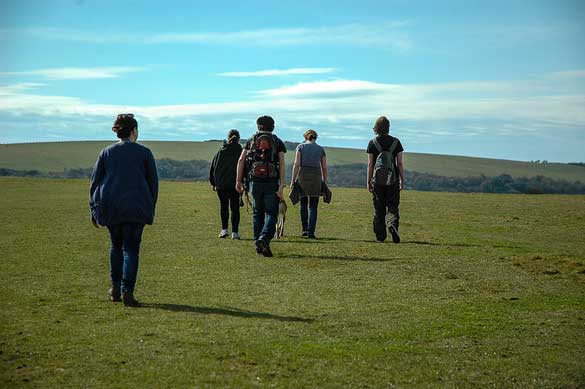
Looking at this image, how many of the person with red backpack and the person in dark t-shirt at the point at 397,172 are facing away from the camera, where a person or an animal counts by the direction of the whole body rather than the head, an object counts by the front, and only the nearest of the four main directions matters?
2

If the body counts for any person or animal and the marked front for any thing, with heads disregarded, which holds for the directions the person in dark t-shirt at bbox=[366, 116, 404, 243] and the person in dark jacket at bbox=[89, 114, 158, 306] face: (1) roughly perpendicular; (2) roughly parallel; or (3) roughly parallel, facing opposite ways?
roughly parallel

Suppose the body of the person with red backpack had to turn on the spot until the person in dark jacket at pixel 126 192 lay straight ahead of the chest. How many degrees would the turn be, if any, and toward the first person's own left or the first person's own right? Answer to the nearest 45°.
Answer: approximately 180°

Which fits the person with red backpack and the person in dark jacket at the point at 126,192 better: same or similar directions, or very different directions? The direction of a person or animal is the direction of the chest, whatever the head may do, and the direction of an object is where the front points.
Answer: same or similar directions

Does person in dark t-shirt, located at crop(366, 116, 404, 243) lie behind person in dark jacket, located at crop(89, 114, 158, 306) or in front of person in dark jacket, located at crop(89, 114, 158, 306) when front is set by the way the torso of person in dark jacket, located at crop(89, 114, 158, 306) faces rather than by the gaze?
in front

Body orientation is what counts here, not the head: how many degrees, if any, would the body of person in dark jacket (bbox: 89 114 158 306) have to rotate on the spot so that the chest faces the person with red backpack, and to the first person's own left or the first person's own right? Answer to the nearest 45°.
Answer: approximately 45° to the first person's own right

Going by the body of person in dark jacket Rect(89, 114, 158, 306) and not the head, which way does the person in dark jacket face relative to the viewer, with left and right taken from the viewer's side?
facing away from the viewer

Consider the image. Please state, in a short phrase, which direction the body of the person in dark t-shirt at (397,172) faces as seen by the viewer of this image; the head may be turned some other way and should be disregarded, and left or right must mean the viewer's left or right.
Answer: facing away from the viewer

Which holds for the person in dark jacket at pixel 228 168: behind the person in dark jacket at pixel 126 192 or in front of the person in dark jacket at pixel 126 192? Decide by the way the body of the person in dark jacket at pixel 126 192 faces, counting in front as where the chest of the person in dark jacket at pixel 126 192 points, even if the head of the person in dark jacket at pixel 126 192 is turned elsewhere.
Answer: in front

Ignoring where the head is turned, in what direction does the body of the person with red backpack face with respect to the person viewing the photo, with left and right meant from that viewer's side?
facing away from the viewer

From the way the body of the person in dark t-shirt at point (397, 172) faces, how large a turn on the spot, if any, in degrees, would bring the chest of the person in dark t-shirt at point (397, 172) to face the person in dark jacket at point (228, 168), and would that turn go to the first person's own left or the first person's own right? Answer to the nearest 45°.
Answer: approximately 90° to the first person's own left

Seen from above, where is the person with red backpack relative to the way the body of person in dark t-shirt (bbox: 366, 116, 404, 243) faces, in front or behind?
behind

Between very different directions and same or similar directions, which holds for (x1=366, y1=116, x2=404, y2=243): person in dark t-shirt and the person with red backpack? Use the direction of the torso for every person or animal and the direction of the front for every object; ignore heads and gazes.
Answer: same or similar directions

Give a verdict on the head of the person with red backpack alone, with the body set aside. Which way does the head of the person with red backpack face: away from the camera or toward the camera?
away from the camera

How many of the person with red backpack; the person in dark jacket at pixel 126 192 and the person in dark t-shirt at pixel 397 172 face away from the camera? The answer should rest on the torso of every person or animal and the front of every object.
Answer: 3
